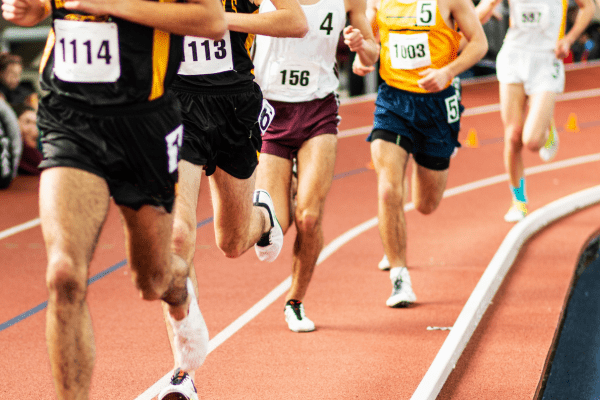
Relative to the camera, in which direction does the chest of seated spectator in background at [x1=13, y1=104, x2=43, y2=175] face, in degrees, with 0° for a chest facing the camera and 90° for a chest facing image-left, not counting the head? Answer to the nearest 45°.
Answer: approximately 0°

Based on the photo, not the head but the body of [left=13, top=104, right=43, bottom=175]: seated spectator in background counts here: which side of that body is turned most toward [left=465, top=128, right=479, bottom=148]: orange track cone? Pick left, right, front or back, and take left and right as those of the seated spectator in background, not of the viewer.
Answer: left
